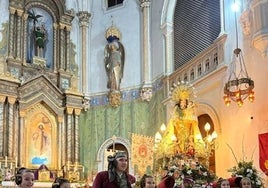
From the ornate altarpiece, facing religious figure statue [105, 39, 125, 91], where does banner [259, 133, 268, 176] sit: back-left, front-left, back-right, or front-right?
front-right

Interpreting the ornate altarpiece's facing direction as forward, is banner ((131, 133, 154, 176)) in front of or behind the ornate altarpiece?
in front

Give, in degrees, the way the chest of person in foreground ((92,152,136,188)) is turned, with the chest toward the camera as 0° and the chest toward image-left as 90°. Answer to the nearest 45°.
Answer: approximately 315°

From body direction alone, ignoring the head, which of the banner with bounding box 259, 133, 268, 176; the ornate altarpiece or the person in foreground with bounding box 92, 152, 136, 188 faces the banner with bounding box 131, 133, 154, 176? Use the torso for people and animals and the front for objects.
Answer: the ornate altarpiece

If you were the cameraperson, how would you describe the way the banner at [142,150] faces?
facing the viewer

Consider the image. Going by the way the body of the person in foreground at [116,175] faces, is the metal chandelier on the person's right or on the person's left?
on the person's left

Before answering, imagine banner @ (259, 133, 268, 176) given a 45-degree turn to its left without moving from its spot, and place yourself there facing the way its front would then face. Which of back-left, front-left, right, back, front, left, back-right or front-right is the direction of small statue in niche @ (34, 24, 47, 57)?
back

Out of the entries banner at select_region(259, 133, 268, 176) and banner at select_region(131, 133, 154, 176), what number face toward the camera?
2

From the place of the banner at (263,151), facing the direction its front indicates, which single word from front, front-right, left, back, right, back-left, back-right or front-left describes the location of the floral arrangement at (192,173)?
front-right

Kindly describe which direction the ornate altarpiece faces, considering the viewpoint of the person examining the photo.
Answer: facing the viewer and to the right of the viewer

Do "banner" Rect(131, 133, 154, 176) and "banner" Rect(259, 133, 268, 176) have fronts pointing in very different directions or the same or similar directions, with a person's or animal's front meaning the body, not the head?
same or similar directions

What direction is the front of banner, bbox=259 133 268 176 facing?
toward the camera

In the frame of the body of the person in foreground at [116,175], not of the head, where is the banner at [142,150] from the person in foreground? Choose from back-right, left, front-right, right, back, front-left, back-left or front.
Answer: back-left

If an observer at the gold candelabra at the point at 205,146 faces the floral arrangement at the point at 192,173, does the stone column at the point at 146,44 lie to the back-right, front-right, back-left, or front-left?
back-right

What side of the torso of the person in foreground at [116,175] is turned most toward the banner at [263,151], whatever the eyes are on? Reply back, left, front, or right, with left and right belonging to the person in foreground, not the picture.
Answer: left
